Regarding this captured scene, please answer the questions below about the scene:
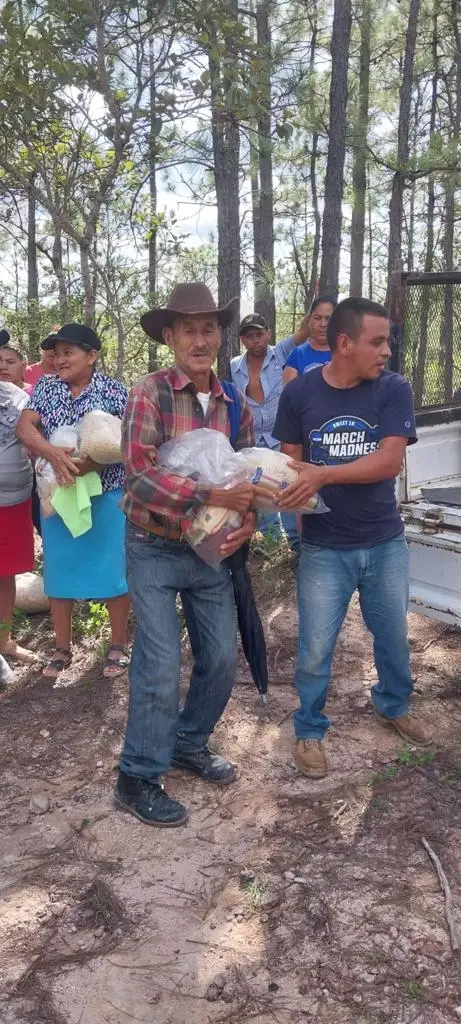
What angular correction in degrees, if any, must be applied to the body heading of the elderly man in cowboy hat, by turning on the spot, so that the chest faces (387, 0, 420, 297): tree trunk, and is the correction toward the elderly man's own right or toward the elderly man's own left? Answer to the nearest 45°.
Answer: approximately 135° to the elderly man's own left

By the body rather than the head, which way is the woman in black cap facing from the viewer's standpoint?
toward the camera

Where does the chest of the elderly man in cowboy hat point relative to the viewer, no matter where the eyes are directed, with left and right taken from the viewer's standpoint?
facing the viewer and to the right of the viewer

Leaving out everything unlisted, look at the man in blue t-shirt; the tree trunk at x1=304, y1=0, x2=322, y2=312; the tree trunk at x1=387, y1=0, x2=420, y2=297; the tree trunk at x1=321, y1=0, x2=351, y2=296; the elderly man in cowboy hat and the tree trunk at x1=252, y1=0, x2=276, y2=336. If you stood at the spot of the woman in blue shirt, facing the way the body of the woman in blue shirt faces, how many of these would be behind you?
4

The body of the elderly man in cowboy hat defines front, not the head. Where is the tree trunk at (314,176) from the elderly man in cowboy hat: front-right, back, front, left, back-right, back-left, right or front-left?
back-left

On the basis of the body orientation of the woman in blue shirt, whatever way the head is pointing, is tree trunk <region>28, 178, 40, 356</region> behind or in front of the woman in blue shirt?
behind

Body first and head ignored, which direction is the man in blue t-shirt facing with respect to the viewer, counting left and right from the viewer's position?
facing the viewer

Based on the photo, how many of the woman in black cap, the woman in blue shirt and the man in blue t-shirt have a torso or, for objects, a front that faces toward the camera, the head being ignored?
3

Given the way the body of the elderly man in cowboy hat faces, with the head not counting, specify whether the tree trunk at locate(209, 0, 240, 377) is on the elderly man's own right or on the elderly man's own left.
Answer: on the elderly man's own left

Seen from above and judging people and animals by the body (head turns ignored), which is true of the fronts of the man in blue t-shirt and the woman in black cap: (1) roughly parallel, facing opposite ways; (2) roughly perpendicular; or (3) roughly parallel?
roughly parallel

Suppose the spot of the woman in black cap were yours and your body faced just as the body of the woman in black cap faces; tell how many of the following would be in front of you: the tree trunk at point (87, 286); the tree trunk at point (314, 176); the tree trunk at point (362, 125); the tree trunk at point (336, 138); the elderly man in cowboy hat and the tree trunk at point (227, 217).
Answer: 1

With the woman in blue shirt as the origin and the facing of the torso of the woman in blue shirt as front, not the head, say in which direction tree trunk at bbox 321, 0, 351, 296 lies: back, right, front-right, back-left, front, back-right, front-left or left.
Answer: back

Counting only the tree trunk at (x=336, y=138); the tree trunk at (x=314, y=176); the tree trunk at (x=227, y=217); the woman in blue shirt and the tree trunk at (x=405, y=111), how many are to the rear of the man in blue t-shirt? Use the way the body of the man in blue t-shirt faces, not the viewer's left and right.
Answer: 5

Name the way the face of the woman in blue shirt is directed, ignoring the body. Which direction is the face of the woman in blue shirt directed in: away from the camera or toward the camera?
toward the camera
